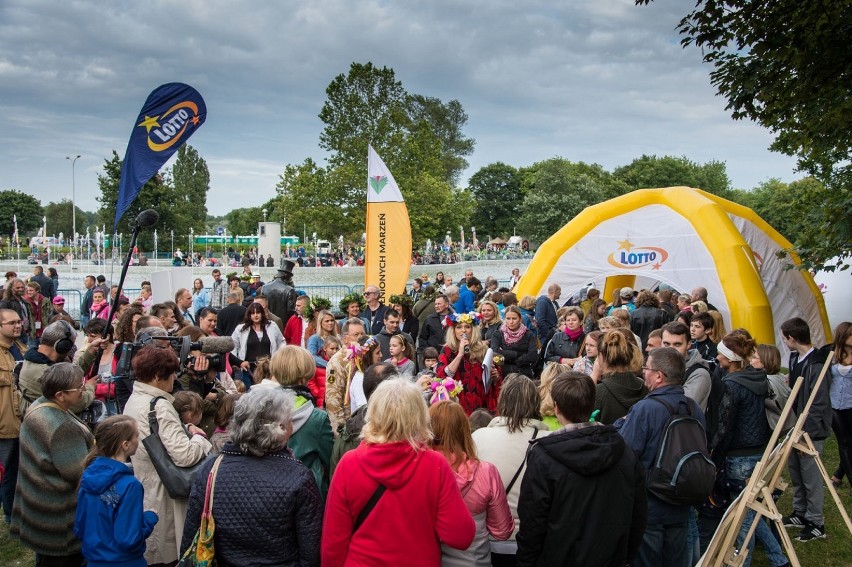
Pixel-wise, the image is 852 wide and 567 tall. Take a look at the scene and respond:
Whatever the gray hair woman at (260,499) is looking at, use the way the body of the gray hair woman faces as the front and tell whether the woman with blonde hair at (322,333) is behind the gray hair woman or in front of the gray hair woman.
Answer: in front

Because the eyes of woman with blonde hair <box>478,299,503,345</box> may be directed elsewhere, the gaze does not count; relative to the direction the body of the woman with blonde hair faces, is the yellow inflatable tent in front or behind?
behind

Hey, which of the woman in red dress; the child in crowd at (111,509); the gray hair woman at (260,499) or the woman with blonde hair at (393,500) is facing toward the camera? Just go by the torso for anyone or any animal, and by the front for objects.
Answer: the woman in red dress

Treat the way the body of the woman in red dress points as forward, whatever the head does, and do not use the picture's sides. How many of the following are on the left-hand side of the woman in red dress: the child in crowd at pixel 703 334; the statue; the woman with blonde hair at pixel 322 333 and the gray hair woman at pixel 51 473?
1

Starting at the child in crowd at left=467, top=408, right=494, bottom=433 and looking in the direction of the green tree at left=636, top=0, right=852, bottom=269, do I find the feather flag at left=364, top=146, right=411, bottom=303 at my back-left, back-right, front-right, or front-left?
front-left

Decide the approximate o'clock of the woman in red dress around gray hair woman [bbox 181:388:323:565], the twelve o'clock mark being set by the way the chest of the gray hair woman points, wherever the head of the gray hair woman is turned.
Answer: The woman in red dress is roughly at 1 o'clock from the gray hair woman.

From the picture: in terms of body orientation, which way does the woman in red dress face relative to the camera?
toward the camera

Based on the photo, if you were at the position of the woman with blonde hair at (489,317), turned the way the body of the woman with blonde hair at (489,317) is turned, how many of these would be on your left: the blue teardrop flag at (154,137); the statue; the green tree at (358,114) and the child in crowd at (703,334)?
1

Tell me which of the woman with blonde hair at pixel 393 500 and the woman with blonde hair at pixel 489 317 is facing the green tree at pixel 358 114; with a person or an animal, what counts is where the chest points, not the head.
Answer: the woman with blonde hair at pixel 393 500

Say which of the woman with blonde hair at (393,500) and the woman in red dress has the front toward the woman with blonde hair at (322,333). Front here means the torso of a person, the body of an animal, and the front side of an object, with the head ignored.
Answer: the woman with blonde hair at (393,500)

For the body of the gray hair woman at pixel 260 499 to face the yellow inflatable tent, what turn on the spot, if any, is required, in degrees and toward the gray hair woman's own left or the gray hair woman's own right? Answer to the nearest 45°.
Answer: approximately 45° to the gray hair woman's own right

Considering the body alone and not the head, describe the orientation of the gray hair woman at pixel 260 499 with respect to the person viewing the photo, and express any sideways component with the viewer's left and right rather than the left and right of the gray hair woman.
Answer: facing away from the viewer

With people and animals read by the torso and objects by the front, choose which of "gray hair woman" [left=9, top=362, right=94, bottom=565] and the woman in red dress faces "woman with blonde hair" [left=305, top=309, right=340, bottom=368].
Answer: the gray hair woman

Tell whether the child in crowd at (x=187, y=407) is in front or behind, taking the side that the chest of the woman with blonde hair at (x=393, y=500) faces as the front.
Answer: in front

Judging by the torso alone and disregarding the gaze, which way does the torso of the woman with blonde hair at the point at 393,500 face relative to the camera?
away from the camera

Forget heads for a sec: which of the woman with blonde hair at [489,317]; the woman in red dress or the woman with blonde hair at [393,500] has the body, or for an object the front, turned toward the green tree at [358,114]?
the woman with blonde hair at [393,500]

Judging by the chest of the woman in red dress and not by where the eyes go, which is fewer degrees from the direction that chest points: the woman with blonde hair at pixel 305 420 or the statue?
the woman with blonde hair

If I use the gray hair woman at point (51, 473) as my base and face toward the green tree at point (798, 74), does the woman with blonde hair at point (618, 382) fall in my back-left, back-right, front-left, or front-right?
front-right
